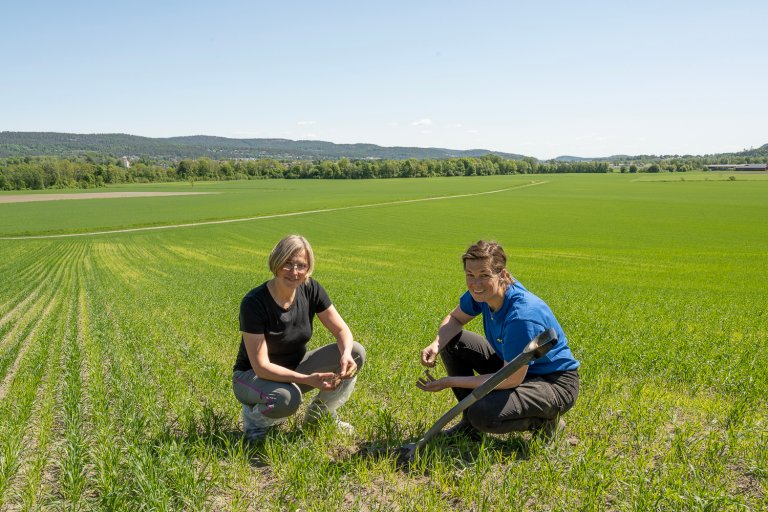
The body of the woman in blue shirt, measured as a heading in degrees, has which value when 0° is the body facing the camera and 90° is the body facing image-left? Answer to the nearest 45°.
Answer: approximately 45°

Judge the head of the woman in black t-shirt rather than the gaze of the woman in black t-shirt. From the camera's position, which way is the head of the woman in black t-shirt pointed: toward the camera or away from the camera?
toward the camera

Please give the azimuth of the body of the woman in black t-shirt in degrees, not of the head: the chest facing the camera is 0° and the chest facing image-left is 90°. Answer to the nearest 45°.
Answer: approximately 315°

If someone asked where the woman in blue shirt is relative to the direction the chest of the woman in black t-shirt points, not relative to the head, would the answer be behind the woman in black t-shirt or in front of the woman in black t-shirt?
in front

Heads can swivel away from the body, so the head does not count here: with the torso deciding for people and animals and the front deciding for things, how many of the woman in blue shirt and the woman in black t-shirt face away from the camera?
0

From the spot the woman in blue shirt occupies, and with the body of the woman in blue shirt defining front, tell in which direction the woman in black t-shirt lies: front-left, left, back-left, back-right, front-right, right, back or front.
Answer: front-right
